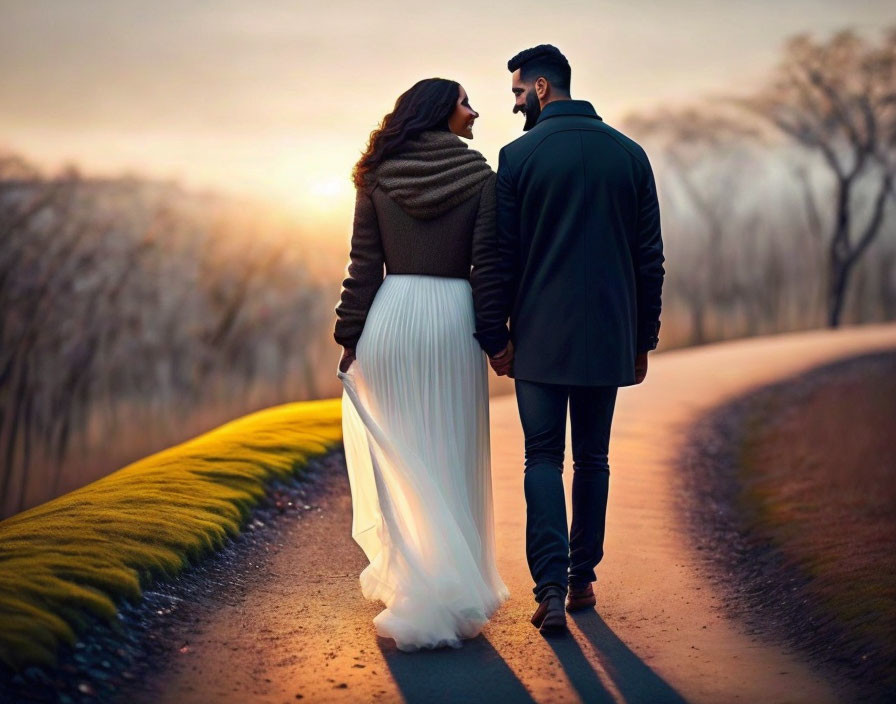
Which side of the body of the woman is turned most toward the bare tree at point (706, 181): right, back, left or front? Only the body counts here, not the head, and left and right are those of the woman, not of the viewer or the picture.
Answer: front

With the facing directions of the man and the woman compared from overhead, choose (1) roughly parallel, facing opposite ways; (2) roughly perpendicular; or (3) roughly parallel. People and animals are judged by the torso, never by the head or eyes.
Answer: roughly parallel

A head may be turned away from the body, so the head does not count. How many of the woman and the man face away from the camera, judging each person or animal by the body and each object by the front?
2

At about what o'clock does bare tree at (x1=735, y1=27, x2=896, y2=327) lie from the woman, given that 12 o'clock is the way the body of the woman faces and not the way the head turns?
The bare tree is roughly at 1 o'clock from the woman.

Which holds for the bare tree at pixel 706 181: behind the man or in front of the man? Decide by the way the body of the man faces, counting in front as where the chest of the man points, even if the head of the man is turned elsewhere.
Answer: in front

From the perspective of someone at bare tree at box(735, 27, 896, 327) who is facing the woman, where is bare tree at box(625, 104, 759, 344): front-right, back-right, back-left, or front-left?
front-right

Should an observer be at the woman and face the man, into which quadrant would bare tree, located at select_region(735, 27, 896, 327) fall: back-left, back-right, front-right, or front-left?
front-left

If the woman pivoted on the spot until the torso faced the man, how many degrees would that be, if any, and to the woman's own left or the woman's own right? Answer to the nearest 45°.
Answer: approximately 90° to the woman's own right

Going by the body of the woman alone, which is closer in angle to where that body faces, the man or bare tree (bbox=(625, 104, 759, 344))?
the bare tree

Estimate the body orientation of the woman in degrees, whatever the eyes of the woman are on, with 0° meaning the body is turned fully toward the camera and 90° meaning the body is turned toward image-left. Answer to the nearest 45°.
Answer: approximately 180°

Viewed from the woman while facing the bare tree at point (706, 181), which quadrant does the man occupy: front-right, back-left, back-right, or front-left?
front-right

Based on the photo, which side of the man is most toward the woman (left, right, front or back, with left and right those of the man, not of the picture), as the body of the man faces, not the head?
left

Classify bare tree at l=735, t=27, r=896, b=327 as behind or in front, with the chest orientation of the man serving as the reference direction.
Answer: in front

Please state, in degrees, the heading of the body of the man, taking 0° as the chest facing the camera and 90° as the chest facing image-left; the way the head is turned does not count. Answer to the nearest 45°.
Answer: approximately 180°
